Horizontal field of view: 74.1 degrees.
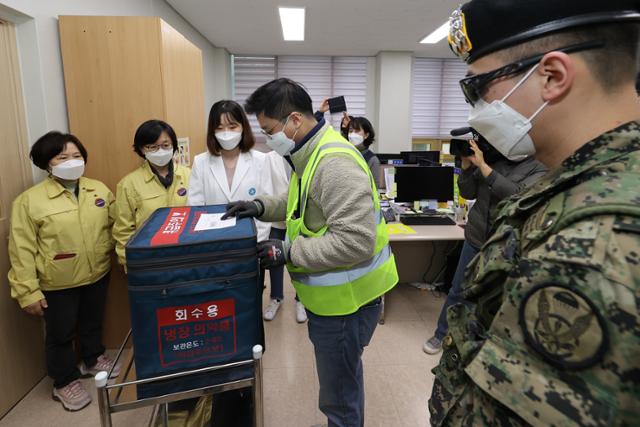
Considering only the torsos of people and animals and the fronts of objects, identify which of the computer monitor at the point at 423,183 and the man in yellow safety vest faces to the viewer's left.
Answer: the man in yellow safety vest

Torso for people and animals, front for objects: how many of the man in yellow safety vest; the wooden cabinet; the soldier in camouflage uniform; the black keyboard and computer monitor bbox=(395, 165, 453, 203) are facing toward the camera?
2

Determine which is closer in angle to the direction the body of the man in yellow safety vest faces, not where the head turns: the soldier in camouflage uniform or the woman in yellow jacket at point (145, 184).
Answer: the woman in yellow jacket

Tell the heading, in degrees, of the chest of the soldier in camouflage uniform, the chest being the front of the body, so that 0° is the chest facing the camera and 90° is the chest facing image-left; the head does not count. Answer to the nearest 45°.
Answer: approximately 90°

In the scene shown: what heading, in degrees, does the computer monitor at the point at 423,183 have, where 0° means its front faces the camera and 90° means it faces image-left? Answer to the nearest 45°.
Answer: approximately 0°

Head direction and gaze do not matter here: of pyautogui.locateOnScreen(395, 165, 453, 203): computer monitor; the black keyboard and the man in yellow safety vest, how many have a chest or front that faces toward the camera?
2

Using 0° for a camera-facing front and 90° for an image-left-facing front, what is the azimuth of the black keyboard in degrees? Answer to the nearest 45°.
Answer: approximately 0°

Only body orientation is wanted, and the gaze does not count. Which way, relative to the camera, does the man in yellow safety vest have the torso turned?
to the viewer's left
